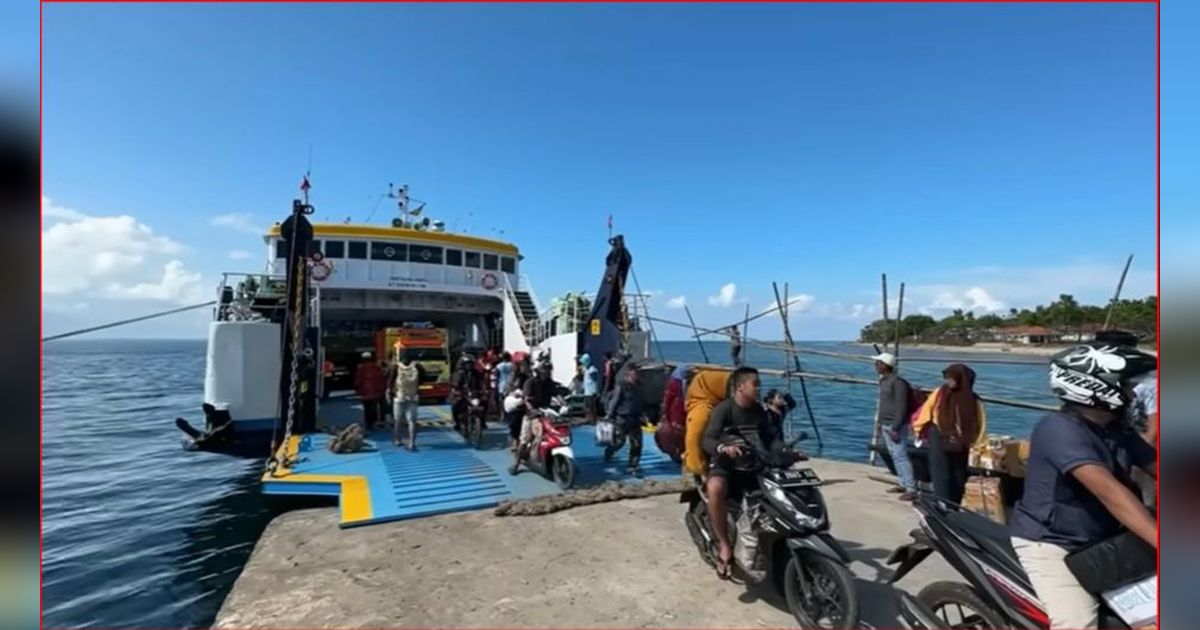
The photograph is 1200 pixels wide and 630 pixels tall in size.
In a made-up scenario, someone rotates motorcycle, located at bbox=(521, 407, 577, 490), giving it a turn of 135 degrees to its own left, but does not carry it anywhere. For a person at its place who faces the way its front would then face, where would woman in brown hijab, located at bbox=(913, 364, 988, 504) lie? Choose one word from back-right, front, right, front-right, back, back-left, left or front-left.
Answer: back-right

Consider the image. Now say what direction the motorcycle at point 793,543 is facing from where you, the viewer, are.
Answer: facing the viewer and to the right of the viewer

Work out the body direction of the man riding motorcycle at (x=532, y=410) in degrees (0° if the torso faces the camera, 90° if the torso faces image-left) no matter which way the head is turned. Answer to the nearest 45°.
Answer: approximately 315°

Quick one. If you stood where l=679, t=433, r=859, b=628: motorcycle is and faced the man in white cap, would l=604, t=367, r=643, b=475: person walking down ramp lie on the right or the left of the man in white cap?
left

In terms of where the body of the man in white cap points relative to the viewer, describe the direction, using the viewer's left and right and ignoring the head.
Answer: facing to the left of the viewer

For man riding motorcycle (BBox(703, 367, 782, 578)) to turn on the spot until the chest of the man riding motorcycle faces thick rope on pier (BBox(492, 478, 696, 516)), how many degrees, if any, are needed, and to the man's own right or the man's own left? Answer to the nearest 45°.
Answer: approximately 180°

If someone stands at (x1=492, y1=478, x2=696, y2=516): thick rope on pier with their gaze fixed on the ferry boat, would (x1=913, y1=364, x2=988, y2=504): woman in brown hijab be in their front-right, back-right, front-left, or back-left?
back-right

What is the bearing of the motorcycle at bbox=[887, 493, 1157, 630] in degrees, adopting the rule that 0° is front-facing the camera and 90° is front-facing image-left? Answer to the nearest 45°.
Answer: approximately 270°

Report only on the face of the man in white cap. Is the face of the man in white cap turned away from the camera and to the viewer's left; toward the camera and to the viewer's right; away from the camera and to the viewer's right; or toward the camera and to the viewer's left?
toward the camera and to the viewer's left

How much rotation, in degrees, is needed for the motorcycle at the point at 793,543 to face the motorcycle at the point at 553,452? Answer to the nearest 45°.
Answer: approximately 180°

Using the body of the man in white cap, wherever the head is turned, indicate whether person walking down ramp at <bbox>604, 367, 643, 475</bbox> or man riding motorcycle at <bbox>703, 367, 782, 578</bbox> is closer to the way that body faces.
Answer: the person walking down ramp

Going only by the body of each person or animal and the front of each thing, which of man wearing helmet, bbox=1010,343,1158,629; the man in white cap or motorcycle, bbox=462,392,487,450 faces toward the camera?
the motorcycle

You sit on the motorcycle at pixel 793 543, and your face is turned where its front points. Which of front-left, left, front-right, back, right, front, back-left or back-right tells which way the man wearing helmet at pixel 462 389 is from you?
back

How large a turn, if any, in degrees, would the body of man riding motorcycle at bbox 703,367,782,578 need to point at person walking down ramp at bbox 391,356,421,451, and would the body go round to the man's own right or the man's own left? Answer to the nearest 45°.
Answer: approximately 180°

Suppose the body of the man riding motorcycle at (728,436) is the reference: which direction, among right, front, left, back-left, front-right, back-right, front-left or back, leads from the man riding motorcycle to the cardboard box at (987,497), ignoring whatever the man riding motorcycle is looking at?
left

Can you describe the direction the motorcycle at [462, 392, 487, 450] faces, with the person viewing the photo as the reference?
facing the viewer
